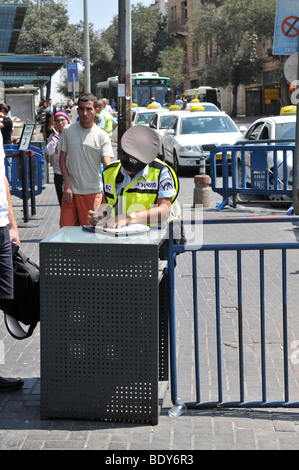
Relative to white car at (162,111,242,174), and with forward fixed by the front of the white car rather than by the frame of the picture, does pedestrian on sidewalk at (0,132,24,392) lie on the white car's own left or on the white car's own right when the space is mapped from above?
on the white car's own right

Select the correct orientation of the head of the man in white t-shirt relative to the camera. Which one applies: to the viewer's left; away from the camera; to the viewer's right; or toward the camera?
toward the camera

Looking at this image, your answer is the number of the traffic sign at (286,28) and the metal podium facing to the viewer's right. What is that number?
0

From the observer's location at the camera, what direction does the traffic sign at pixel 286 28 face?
facing the viewer

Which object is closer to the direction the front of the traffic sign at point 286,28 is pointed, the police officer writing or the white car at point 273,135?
the police officer writing
